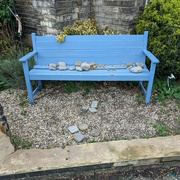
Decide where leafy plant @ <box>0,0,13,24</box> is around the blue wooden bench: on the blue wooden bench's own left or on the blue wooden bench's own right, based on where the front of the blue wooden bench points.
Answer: on the blue wooden bench's own right

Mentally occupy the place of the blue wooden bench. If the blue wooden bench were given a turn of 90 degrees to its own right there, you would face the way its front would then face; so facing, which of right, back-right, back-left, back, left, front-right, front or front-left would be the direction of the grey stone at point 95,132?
left

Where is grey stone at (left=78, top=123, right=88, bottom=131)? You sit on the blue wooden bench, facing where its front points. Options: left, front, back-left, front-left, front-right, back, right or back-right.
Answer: front

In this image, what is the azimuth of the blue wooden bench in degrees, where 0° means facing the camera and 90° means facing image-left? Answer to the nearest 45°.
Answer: approximately 0°

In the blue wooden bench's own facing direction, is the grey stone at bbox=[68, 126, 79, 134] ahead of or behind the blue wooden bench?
ahead

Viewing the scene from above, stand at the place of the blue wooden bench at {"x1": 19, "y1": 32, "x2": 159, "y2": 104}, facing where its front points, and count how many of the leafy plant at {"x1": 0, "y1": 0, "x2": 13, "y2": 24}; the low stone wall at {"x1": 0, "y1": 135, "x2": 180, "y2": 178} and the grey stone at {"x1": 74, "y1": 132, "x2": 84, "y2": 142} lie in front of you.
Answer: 2

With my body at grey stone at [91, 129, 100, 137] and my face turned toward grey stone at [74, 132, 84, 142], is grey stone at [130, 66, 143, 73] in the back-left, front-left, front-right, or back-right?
back-right

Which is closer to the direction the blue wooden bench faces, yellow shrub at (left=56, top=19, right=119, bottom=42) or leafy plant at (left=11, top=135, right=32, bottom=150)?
the leafy plant

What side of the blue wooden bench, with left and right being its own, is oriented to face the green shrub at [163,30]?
left

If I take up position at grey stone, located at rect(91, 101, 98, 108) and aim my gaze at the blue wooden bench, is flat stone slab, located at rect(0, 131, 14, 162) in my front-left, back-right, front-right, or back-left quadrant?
back-left

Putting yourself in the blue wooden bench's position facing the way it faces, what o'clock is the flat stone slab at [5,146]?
The flat stone slab is roughly at 1 o'clock from the blue wooden bench.

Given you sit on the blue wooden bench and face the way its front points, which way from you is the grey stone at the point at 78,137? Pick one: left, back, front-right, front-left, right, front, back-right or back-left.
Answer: front

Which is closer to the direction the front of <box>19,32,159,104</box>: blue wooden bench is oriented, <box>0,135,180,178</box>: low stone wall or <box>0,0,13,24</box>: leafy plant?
the low stone wall

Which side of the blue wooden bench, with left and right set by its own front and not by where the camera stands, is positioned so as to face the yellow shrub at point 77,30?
back

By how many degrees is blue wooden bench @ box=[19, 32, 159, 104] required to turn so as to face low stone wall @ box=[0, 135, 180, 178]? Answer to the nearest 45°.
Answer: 0° — it already faces it
